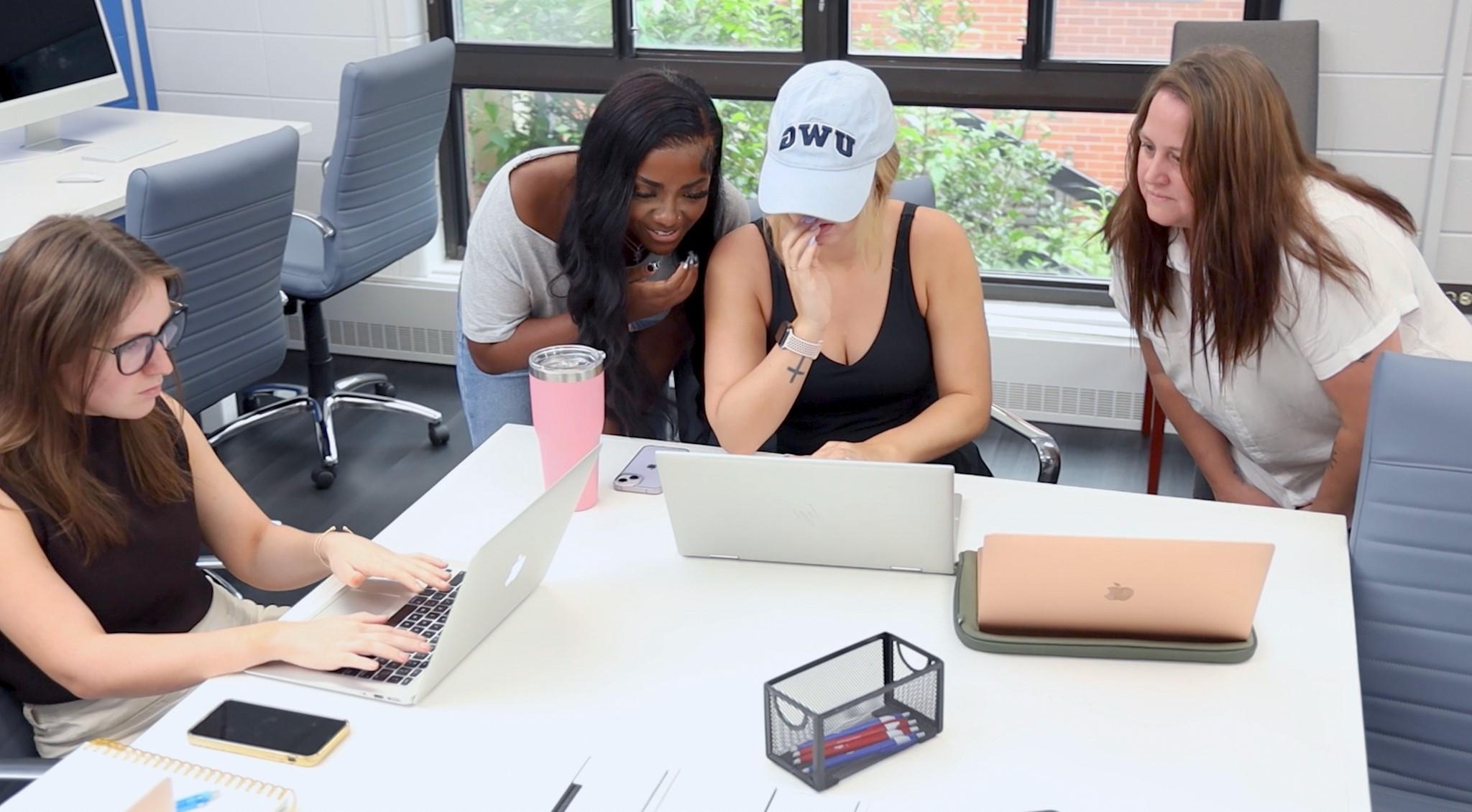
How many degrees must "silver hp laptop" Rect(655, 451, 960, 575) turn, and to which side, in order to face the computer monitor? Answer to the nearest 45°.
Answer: approximately 45° to its left

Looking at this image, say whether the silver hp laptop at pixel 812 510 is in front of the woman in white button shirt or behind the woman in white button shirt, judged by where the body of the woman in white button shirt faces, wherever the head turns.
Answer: in front

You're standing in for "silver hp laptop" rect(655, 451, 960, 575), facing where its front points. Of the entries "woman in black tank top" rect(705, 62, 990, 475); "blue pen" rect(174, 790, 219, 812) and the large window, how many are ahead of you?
2

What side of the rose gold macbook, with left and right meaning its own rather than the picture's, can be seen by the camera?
back

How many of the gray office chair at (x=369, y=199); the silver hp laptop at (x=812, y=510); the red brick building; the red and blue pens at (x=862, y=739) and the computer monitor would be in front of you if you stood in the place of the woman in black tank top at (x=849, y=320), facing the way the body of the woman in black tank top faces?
2

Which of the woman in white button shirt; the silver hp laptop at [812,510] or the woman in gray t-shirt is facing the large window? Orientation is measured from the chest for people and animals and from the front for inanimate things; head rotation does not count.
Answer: the silver hp laptop

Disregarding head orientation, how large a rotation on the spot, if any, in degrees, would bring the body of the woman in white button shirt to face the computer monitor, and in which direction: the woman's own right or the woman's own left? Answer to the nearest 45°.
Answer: approximately 45° to the woman's own right

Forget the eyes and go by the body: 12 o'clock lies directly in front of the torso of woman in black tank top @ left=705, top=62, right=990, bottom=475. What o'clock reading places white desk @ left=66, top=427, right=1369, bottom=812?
The white desk is roughly at 12 o'clock from the woman in black tank top.

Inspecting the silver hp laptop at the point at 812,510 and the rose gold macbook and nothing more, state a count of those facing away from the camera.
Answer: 2

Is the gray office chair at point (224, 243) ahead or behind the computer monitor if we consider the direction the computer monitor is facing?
ahead

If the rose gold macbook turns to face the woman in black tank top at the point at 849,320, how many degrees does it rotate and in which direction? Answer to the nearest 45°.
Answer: approximately 45° to its left

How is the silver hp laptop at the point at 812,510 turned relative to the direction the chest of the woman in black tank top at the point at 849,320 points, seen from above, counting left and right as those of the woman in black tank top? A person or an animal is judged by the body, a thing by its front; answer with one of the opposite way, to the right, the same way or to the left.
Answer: the opposite way

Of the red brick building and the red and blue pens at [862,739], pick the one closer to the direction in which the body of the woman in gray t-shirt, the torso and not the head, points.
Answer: the red and blue pens

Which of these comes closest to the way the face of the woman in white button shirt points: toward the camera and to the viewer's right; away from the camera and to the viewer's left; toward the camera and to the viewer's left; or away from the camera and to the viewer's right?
toward the camera and to the viewer's left

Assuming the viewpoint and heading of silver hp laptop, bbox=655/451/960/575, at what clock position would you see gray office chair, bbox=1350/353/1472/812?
The gray office chair is roughly at 3 o'clock from the silver hp laptop.

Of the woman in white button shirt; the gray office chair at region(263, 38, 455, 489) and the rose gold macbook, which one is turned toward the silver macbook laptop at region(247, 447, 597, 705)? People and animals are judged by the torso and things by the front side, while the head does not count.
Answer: the woman in white button shirt
